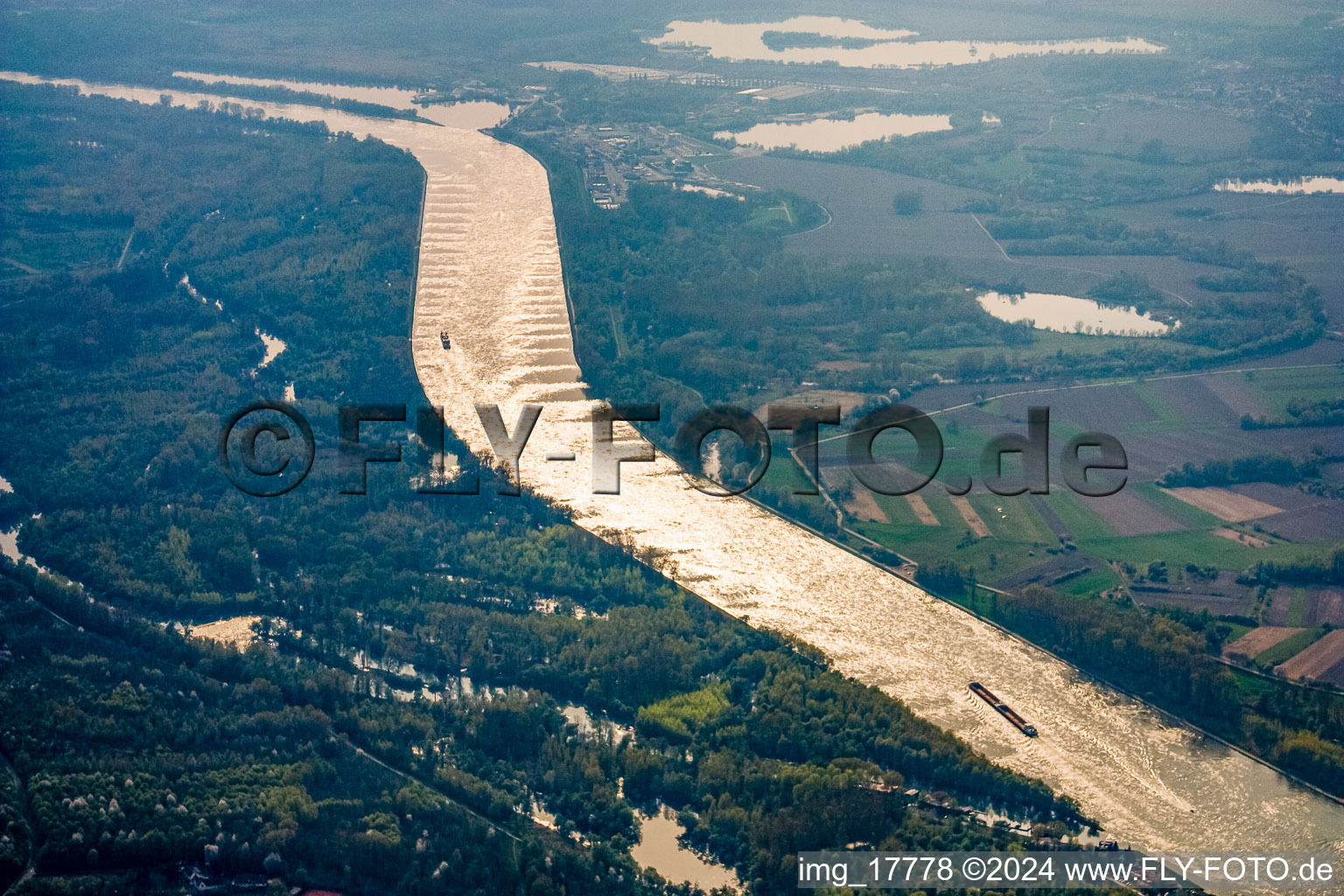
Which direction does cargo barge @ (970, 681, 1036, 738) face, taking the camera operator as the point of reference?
facing away from the viewer and to the left of the viewer
